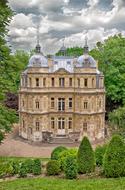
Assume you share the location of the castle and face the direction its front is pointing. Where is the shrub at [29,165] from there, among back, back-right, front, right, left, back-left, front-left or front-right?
front

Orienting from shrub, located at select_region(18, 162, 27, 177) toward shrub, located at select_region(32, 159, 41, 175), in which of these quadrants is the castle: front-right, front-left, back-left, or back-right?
front-left

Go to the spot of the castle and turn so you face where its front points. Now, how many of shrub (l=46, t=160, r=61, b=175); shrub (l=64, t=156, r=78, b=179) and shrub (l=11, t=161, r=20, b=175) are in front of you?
3

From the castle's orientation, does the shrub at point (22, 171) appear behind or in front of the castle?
in front

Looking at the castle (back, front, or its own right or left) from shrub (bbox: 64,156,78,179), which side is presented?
front

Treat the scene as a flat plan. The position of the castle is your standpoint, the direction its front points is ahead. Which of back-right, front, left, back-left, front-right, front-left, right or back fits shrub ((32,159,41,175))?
front

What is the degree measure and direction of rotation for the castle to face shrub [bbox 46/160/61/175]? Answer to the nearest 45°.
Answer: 0° — it already faces it

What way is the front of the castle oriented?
toward the camera

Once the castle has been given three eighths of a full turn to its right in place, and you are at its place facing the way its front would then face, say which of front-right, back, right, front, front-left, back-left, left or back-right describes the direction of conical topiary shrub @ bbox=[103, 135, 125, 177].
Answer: back-left

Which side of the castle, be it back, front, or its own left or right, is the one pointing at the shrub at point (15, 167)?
front

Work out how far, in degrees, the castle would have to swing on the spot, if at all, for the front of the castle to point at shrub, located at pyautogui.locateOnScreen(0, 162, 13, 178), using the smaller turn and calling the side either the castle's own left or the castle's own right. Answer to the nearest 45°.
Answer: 0° — it already faces it

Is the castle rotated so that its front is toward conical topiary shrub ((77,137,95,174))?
yes
